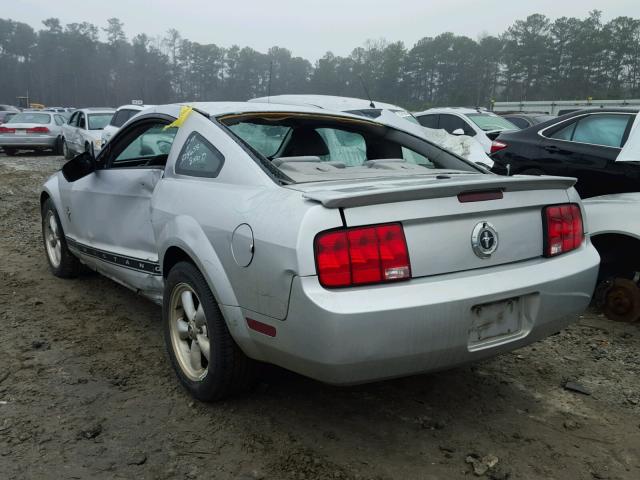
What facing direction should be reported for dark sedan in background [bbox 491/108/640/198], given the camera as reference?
facing to the right of the viewer

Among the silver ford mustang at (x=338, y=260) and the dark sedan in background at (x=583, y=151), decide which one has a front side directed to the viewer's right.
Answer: the dark sedan in background

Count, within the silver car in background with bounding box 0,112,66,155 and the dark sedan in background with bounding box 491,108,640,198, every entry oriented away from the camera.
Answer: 1

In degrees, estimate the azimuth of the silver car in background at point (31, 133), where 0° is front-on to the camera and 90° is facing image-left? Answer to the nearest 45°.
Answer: approximately 180°

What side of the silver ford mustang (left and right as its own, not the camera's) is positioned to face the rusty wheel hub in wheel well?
right

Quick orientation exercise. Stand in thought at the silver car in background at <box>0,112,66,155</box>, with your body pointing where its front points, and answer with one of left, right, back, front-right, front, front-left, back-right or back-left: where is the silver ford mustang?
back

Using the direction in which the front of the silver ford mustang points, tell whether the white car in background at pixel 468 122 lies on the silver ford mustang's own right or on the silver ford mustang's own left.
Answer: on the silver ford mustang's own right

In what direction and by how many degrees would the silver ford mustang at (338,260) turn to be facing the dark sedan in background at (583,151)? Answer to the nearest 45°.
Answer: approximately 90° to its right

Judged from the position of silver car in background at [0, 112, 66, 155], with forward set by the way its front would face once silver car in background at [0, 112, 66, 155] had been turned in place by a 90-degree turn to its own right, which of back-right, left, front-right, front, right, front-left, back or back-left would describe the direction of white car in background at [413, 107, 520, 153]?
front-right

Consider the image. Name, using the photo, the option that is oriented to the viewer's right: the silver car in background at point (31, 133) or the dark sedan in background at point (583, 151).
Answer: the dark sedan in background

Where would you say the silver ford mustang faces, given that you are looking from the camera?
facing away from the viewer and to the left of the viewer

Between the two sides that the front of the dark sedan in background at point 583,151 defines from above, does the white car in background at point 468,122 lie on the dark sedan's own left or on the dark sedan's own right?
on the dark sedan's own left

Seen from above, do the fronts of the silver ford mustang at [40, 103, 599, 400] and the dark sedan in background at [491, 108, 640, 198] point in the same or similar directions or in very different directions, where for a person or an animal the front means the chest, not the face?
very different directions
